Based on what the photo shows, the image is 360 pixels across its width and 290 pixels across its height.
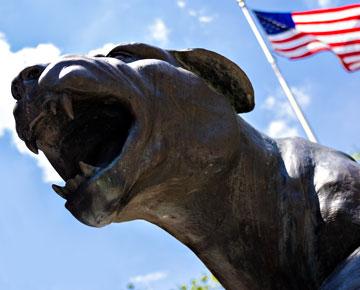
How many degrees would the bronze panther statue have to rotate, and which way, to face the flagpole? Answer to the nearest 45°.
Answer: approximately 90° to its right

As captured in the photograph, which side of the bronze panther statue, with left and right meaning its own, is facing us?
left

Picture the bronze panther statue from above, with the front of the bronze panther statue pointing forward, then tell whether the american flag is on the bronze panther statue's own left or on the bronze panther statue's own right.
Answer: on the bronze panther statue's own right
